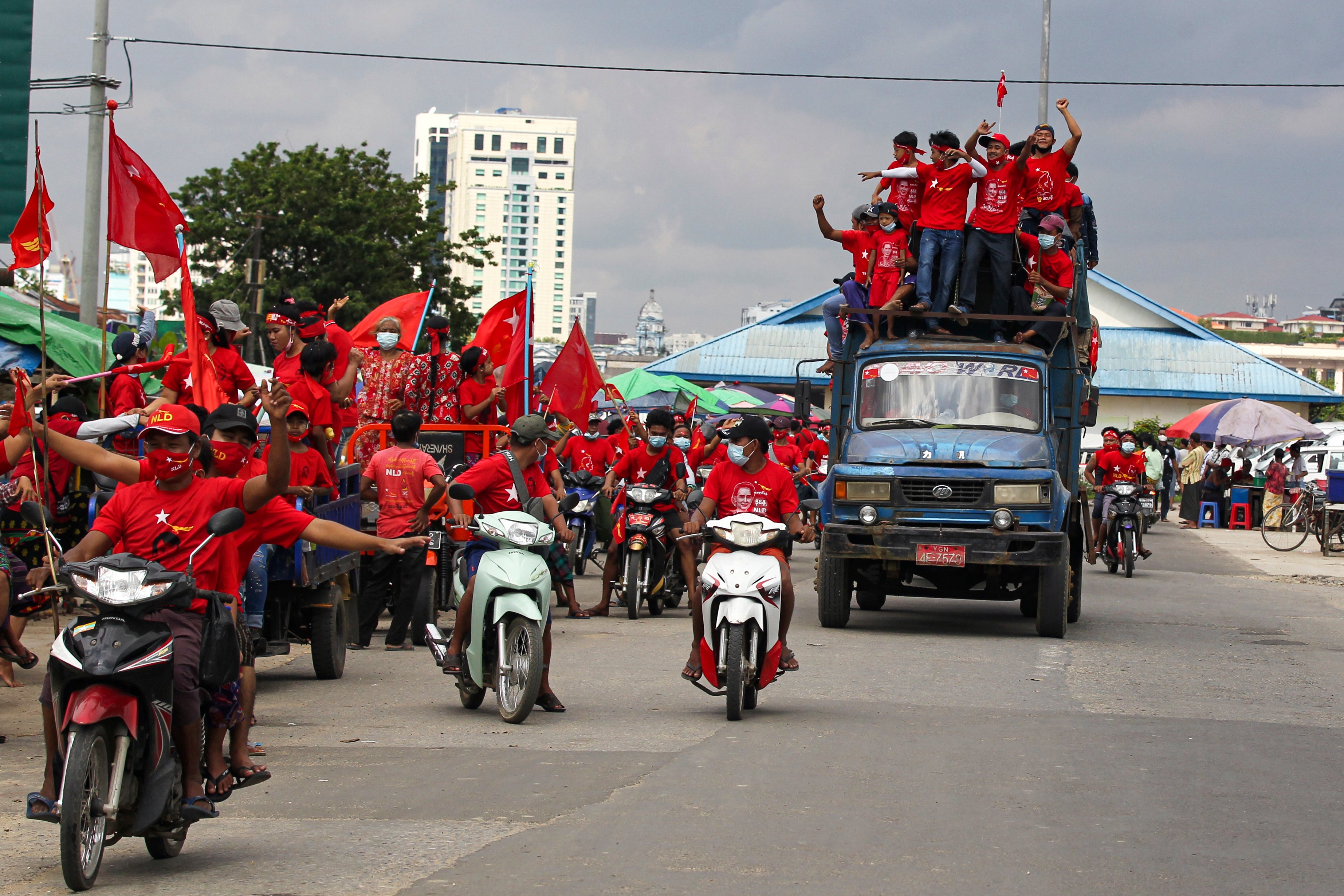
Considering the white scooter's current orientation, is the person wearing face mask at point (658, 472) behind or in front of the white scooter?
behind

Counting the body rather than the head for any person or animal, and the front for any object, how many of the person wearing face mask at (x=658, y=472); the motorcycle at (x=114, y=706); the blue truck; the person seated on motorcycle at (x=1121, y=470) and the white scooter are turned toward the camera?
5

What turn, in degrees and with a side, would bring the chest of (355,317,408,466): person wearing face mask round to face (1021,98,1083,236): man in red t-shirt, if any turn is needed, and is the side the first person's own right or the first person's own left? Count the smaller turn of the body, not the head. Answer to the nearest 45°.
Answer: approximately 90° to the first person's own left

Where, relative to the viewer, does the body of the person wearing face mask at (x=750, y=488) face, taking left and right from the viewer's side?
facing the viewer

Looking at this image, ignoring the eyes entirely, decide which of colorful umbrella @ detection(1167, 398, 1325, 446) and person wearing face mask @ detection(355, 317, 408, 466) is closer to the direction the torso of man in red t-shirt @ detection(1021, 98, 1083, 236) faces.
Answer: the person wearing face mask

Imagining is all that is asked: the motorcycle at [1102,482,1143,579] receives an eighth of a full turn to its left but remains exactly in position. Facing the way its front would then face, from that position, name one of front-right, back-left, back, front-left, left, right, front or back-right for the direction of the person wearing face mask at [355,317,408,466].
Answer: right

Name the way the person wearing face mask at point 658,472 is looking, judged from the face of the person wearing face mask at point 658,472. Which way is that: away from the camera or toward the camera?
toward the camera

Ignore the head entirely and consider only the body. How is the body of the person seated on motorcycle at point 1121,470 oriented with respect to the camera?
toward the camera

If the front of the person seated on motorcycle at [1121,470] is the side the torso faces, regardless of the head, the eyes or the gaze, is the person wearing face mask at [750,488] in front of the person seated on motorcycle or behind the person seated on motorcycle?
in front

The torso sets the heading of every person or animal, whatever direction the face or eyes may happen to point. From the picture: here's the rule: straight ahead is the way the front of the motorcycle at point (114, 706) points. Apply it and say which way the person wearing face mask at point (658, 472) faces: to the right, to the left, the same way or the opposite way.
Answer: the same way

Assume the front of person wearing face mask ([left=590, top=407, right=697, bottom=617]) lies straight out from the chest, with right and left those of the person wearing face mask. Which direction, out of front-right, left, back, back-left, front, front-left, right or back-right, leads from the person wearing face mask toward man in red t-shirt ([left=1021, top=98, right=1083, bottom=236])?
left

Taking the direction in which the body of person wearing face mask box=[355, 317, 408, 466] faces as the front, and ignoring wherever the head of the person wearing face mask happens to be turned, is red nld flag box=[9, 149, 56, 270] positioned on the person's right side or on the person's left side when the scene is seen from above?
on the person's right side

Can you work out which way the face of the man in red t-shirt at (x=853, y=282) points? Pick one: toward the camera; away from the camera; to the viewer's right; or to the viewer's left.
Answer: to the viewer's left

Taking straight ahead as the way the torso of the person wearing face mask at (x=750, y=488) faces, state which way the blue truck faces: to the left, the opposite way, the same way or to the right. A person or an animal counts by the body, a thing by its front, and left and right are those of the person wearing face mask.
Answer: the same way

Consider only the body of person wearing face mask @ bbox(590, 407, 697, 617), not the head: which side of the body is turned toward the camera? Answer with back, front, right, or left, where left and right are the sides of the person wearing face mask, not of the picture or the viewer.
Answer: front
